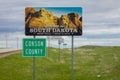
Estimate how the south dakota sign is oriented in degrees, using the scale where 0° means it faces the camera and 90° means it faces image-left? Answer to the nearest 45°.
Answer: approximately 0°

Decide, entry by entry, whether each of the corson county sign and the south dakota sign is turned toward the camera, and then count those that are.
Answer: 2
